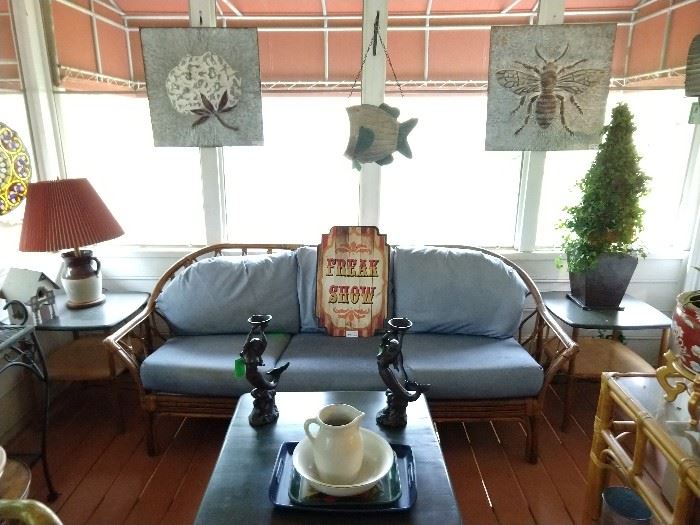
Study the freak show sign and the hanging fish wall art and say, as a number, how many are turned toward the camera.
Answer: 1

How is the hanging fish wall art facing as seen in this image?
to the viewer's left

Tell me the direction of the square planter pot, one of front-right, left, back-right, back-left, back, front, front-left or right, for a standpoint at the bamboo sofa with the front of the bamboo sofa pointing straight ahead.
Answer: left

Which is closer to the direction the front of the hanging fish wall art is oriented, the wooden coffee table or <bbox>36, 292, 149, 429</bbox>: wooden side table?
the wooden side table

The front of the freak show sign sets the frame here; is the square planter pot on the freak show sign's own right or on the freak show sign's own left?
on the freak show sign's own left

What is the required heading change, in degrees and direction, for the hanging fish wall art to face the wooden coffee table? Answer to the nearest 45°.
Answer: approximately 90° to its left

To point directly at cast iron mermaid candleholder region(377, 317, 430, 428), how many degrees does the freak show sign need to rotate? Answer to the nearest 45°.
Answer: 0° — it already faces it

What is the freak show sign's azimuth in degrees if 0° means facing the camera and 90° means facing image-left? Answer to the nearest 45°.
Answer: approximately 0°

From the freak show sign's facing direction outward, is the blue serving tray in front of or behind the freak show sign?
in front
